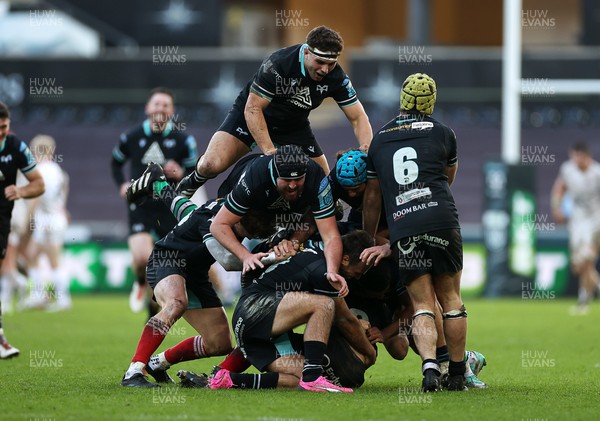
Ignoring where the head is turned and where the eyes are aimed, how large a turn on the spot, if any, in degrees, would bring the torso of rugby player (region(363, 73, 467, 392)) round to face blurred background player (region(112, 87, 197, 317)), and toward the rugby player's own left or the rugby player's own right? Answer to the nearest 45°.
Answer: approximately 45° to the rugby player's own left

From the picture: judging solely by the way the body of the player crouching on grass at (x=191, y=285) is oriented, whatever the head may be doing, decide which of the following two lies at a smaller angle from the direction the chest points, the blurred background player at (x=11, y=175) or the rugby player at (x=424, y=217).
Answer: the rugby player

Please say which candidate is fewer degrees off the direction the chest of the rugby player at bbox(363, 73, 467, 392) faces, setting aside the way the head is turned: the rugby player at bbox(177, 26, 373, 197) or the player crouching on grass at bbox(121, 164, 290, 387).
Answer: the rugby player

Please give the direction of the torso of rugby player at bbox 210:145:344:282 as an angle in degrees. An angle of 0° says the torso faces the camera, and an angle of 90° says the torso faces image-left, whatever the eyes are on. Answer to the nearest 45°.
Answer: approximately 0°

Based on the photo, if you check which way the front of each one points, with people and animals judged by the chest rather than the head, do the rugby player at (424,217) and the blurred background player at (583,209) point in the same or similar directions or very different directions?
very different directions

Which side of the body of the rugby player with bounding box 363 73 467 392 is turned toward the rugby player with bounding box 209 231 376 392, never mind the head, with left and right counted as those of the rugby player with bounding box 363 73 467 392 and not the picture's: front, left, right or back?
left

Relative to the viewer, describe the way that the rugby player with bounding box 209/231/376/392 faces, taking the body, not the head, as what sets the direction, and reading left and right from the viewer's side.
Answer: facing to the right of the viewer

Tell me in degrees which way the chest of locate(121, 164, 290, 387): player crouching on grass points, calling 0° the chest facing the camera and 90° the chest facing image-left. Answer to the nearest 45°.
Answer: approximately 270°

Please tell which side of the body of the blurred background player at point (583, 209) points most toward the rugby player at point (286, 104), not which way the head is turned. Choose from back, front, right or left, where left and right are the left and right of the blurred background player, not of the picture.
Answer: front

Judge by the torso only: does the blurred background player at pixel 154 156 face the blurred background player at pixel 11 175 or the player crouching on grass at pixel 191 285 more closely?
the player crouching on grass

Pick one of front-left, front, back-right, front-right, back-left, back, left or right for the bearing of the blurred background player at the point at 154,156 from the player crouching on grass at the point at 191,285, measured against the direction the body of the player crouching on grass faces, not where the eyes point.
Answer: left

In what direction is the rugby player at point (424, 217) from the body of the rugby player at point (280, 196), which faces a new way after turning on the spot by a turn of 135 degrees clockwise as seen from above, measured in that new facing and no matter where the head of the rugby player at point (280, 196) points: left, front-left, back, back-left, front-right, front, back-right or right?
back-right
